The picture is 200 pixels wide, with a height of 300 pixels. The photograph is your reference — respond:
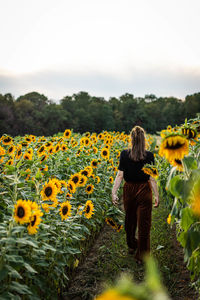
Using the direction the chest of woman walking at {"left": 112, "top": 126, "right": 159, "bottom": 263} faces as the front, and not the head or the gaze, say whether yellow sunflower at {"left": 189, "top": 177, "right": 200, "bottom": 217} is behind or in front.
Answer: behind

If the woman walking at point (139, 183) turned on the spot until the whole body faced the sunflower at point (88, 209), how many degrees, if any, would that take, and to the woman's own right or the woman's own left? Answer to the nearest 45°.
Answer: approximately 135° to the woman's own left

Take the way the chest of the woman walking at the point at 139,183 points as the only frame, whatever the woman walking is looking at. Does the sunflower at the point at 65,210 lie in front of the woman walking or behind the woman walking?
behind

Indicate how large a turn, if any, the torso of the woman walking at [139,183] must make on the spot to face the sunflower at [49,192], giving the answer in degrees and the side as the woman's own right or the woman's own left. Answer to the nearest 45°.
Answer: approximately 135° to the woman's own left

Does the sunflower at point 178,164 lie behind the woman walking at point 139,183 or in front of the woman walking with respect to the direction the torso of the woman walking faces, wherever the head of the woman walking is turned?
behind

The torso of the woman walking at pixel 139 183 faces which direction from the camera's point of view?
away from the camera
